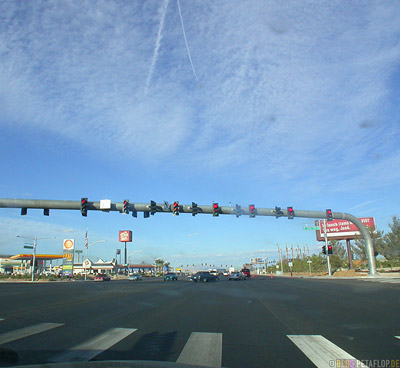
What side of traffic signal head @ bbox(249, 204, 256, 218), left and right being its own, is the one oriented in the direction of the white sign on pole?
right

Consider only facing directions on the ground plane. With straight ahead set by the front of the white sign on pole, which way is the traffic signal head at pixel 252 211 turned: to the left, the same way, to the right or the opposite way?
the same way

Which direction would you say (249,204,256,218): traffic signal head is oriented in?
toward the camera

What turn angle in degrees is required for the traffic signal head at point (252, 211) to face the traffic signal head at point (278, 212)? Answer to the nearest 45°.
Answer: approximately 135° to its left

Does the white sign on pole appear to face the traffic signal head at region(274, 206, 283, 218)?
no

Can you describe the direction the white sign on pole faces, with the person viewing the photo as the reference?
facing the viewer

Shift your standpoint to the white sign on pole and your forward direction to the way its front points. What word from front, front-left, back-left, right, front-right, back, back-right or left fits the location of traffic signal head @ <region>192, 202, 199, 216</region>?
left

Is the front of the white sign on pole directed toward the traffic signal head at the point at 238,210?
no

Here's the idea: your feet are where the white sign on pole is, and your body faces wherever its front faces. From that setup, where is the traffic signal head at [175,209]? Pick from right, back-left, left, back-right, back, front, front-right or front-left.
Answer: left

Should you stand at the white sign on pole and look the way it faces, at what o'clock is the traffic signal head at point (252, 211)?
The traffic signal head is roughly at 9 o'clock from the white sign on pole.

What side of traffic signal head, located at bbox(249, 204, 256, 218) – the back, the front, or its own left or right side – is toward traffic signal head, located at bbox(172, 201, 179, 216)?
right

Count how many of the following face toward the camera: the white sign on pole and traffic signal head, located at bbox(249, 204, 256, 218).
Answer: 2
